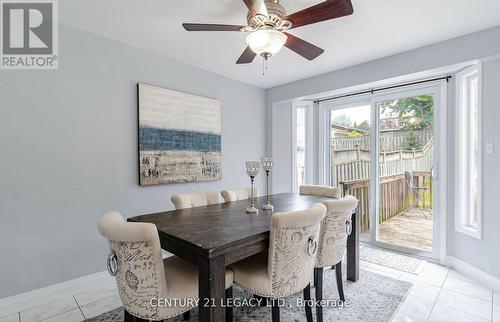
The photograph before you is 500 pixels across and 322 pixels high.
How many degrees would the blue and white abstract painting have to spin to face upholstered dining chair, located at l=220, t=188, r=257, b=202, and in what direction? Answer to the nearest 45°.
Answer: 0° — it already faces it

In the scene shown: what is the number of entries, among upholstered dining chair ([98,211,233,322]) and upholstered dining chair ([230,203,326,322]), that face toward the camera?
0

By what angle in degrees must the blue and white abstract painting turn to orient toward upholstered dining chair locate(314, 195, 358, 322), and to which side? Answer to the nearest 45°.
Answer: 0° — it already faces it

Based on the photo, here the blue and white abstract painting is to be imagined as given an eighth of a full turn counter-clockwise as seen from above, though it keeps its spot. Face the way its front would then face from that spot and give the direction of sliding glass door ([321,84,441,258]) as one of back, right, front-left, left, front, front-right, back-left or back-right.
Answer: front

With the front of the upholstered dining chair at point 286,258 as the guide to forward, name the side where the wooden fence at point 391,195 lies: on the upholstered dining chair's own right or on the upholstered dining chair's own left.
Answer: on the upholstered dining chair's own right

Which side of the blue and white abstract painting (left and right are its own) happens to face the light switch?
front

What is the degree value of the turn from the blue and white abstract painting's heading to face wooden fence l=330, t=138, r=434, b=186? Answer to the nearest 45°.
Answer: approximately 45° to its left

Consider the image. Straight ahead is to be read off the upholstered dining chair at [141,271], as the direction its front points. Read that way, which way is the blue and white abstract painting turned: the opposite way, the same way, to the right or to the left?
to the right

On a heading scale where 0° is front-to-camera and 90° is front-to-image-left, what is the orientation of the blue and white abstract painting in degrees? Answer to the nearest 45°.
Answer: approximately 315°

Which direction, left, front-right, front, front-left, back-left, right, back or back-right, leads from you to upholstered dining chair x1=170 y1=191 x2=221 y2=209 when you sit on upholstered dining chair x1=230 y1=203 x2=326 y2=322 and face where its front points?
front

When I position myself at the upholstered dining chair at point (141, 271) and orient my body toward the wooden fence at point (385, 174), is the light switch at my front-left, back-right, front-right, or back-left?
front-right

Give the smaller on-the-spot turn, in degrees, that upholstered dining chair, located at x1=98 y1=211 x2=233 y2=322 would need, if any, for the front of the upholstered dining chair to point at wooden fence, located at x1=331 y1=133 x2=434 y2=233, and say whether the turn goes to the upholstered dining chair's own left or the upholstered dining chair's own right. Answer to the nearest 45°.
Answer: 0° — it already faces it

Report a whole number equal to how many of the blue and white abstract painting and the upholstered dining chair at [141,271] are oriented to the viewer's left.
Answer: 0

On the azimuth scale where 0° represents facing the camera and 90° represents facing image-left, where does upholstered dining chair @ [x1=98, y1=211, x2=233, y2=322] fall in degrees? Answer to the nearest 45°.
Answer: approximately 225°

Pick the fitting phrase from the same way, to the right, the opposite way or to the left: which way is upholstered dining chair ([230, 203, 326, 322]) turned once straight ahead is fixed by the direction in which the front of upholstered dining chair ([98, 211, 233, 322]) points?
to the left

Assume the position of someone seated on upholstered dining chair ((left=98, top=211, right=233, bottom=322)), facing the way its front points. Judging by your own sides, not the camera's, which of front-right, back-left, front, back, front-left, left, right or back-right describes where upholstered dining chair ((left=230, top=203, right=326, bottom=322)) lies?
front-right

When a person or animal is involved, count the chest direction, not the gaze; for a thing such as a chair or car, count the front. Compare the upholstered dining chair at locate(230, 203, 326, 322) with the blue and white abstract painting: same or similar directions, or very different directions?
very different directions

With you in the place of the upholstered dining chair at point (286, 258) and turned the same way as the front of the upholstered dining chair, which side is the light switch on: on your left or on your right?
on your right

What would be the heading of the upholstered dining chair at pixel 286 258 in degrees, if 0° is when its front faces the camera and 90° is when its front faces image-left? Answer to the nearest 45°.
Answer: approximately 135°
